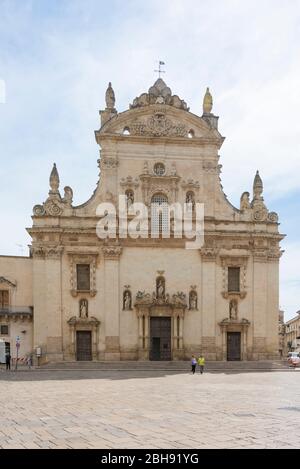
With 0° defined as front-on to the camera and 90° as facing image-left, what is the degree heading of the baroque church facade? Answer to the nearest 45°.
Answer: approximately 0°
